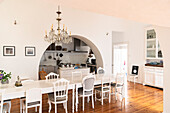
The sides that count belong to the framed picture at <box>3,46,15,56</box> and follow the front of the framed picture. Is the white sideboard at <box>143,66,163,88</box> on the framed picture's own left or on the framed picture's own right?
on the framed picture's own left

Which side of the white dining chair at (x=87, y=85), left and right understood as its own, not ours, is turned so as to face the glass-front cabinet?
right

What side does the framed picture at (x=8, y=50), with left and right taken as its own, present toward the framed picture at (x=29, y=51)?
left

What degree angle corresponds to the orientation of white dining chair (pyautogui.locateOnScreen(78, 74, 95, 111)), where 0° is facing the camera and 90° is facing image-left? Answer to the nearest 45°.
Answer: approximately 135°

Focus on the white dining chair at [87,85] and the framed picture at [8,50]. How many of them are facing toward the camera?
1

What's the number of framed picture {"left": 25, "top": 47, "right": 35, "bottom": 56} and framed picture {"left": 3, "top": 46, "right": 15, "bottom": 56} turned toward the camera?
2

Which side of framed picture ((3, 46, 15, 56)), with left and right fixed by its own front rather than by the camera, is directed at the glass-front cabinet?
left
